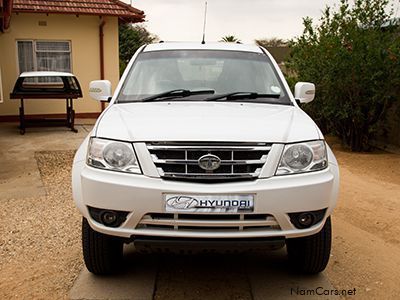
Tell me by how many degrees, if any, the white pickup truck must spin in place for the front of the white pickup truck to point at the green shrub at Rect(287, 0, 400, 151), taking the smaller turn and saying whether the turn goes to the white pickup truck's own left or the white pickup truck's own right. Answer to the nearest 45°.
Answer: approximately 135° to the white pickup truck's own left

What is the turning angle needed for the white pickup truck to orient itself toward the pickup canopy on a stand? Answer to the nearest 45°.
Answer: approximately 135° to its right

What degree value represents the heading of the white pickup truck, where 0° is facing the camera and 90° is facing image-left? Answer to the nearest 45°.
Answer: approximately 0°

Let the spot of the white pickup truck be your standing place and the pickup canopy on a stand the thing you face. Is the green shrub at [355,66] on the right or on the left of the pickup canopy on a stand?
right
